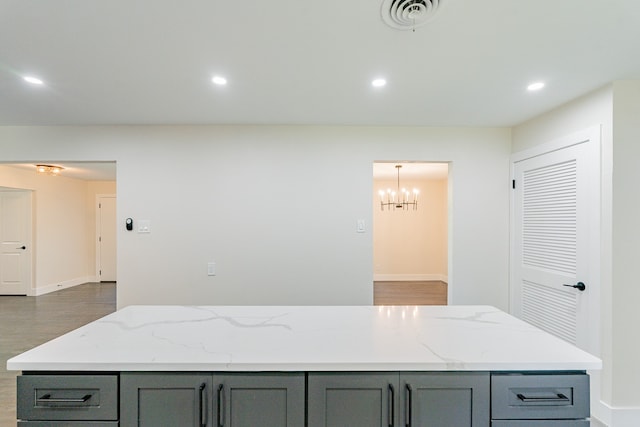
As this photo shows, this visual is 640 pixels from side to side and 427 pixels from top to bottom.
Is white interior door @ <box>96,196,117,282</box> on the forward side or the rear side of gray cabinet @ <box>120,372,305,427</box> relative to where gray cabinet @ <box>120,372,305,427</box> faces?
on the rear side

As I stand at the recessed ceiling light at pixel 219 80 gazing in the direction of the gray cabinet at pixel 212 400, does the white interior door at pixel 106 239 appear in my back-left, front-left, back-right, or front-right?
back-right

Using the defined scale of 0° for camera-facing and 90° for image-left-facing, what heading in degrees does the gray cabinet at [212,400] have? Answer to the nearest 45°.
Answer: approximately 0°

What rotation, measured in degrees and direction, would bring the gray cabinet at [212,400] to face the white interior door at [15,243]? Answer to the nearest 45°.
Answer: approximately 135° to its right

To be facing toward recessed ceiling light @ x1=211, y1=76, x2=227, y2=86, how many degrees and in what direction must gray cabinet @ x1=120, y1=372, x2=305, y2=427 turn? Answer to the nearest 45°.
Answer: approximately 180°

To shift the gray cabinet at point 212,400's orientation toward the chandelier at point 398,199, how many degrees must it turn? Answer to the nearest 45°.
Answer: approximately 135° to its left
